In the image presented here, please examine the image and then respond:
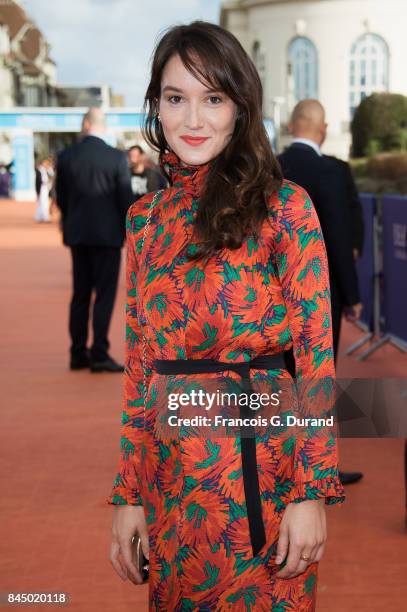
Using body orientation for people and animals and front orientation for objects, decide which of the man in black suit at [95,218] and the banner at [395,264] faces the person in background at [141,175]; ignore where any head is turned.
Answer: the man in black suit

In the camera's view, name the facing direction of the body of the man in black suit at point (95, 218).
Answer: away from the camera

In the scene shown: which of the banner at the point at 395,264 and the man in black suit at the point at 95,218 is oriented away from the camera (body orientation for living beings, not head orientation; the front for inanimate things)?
the man in black suit

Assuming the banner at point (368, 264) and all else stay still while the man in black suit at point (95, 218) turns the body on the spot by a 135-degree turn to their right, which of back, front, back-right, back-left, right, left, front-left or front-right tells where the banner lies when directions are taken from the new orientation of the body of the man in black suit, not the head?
front-left

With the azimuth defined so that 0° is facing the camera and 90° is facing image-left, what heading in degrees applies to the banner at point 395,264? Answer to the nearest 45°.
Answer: approximately 45°

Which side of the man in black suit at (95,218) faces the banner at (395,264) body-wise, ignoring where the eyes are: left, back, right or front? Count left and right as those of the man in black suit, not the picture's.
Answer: right

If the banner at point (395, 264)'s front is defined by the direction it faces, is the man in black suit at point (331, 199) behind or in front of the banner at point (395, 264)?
in front

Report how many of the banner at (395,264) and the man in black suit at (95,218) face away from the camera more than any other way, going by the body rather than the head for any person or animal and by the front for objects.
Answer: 1

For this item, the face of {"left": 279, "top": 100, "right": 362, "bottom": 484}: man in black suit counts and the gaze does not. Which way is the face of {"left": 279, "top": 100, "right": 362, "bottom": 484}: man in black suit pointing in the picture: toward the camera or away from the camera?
away from the camera
